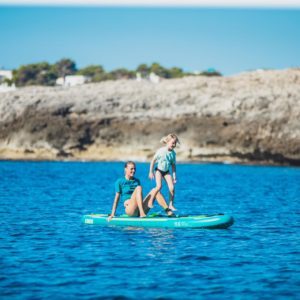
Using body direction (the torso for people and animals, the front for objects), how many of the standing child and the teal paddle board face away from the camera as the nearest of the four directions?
0

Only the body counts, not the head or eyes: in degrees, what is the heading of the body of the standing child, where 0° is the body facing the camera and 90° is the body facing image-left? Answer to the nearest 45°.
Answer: approximately 315°

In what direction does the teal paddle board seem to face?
to the viewer's right
